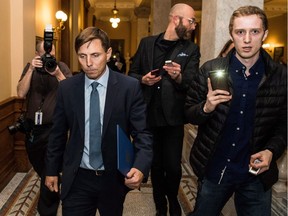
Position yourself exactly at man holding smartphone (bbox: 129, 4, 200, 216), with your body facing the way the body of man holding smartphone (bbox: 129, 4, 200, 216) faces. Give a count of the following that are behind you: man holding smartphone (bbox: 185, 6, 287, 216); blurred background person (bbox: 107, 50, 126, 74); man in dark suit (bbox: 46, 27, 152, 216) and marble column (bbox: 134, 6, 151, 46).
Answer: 2

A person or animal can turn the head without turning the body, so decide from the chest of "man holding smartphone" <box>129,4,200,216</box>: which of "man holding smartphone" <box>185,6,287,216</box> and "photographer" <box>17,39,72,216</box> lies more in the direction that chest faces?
the man holding smartphone

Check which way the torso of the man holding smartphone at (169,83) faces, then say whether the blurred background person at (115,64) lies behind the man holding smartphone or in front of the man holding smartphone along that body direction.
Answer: behind

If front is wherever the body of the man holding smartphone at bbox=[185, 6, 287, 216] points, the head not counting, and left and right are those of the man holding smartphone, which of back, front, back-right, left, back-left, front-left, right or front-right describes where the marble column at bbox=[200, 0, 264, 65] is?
back
